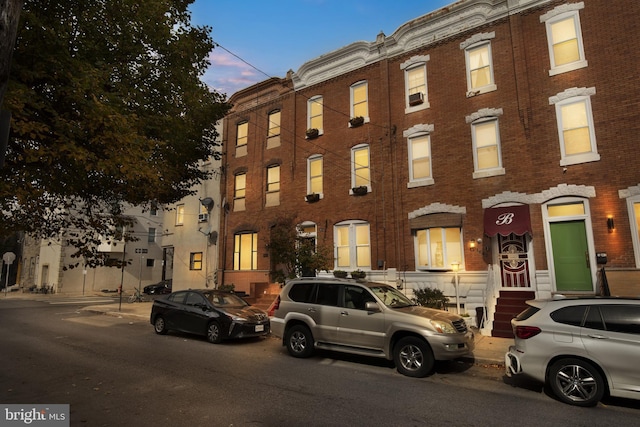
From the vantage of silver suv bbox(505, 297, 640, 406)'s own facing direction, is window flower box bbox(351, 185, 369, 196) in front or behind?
behind

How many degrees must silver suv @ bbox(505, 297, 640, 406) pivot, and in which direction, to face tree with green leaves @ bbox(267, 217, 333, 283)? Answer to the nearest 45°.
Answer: approximately 135° to its left

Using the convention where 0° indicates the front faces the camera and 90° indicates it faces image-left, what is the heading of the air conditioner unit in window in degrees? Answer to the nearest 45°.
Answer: approximately 45°

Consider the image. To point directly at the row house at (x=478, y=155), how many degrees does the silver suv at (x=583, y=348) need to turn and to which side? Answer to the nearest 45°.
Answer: approximately 90° to its left

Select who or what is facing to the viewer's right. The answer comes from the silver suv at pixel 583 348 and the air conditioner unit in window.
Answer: the silver suv

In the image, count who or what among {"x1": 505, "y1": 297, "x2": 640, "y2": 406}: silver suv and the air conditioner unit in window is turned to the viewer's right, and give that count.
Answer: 1

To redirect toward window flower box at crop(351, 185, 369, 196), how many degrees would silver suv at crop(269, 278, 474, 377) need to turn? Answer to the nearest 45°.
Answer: approximately 135° to its left

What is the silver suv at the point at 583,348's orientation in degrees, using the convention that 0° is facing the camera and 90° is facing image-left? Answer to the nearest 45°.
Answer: approximately 270°

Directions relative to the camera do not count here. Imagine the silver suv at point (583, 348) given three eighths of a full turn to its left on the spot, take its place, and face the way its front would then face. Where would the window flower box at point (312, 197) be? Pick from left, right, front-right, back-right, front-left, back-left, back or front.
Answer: front

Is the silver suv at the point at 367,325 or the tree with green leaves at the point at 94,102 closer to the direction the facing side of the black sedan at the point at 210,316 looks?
the silver suv

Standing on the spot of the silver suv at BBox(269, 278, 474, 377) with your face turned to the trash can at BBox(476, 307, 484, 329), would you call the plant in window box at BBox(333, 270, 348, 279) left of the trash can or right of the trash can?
left

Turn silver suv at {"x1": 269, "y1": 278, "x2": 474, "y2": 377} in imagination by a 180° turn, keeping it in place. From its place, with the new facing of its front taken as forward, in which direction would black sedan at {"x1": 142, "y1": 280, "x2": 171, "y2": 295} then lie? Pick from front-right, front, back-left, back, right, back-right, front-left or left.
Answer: front

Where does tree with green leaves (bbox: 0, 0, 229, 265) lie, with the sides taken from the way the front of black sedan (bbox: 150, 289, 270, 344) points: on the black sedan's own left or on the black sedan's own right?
on the black sedan's own right
